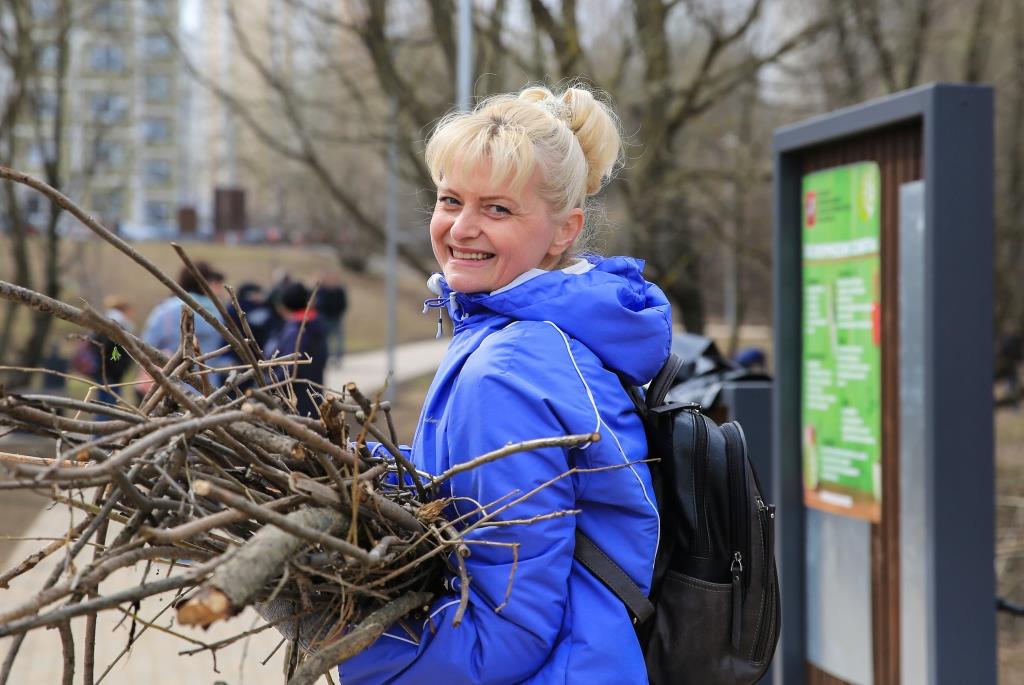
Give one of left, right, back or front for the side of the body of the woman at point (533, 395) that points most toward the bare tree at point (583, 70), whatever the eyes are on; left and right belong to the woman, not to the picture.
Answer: right

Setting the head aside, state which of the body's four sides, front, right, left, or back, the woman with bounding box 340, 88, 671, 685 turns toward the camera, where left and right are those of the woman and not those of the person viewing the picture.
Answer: left

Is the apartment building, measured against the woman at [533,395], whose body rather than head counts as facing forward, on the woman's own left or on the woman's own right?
on the woman's own right

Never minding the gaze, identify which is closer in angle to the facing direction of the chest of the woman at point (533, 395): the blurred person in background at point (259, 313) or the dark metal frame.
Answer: the blurred person in background

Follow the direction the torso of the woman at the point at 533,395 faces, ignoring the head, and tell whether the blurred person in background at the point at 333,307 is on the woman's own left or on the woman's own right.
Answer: on the woman's own right

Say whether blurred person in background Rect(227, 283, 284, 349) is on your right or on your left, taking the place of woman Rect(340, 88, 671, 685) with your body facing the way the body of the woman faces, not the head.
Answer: on your right
